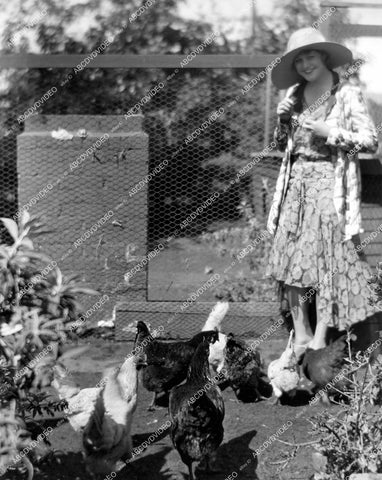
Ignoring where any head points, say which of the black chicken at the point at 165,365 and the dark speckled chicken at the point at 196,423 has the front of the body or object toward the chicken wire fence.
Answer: the dark speckled chicken

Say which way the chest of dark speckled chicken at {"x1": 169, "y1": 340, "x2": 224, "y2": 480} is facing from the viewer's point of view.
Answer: away from the camera

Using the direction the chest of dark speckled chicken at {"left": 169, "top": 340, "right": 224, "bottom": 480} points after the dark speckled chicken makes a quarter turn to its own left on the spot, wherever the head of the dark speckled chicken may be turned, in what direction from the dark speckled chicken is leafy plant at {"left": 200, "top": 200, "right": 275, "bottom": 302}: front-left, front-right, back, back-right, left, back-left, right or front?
right

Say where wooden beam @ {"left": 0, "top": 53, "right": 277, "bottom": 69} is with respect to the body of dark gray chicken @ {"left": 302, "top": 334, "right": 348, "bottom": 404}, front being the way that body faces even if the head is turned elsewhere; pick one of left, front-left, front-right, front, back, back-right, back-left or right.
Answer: front-right

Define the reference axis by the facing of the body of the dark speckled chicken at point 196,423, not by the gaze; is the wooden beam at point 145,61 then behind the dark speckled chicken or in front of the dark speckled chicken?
in front

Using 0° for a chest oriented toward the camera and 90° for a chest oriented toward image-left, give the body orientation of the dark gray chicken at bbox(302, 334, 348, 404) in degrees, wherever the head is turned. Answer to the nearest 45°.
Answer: approximately 90°

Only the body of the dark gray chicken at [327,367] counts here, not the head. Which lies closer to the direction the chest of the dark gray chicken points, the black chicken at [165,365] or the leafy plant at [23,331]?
the black chicken

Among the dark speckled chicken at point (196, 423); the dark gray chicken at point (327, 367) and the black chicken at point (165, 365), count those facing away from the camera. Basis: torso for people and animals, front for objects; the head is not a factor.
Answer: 1
